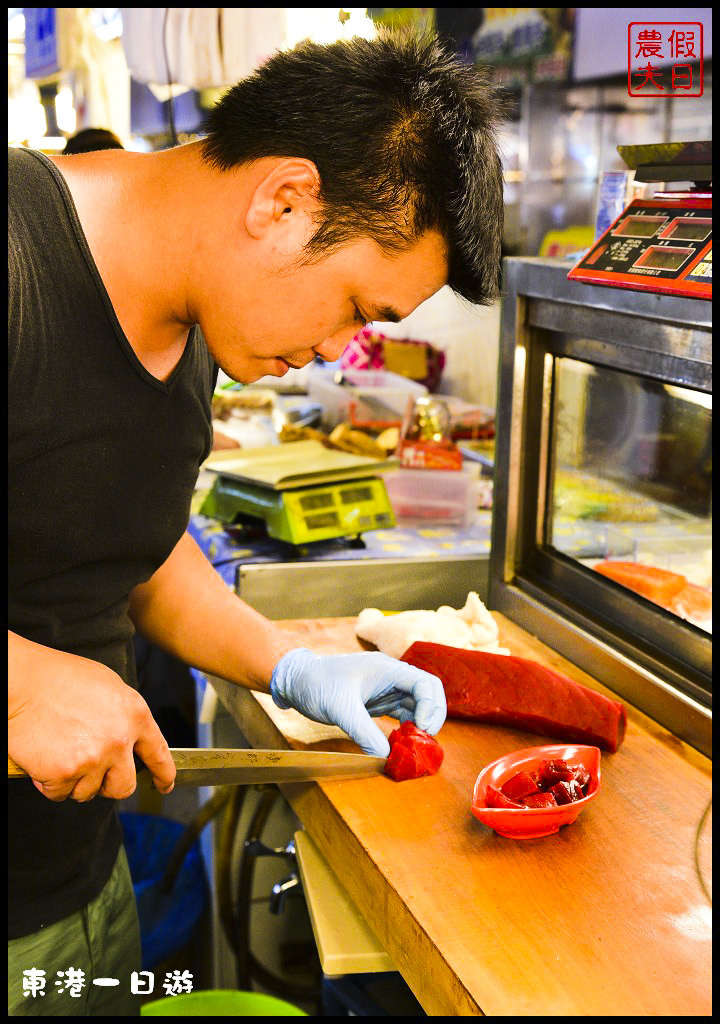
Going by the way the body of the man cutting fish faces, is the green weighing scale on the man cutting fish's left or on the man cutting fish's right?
on the man cutting fish's left

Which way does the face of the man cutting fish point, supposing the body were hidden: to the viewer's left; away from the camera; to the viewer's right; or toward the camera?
to the viewer's right

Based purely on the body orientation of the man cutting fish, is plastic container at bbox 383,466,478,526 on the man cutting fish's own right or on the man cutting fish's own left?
on the man cutting fish's own left

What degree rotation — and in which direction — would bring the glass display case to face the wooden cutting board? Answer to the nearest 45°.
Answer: approximately 45° to its left

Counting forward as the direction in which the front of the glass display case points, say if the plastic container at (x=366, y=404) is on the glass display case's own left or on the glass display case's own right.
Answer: on the glass display case's own right

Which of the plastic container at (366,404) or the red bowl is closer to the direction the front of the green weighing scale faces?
the red bowl

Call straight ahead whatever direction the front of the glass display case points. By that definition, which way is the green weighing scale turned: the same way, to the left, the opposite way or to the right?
to the left

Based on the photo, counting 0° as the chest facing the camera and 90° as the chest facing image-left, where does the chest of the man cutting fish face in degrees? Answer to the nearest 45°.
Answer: approximately 270°

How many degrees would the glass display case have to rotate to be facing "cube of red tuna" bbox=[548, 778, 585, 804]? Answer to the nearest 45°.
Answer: approximately 45° to its left
